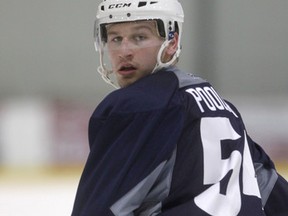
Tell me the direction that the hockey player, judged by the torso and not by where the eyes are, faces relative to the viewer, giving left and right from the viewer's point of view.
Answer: facing away from the viewer and to the left of the viewer
